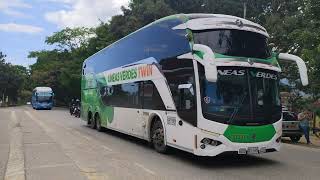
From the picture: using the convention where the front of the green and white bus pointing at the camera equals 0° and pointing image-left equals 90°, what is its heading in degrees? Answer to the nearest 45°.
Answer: approximately 315°

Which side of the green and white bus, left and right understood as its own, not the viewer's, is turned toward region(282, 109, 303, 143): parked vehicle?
left
